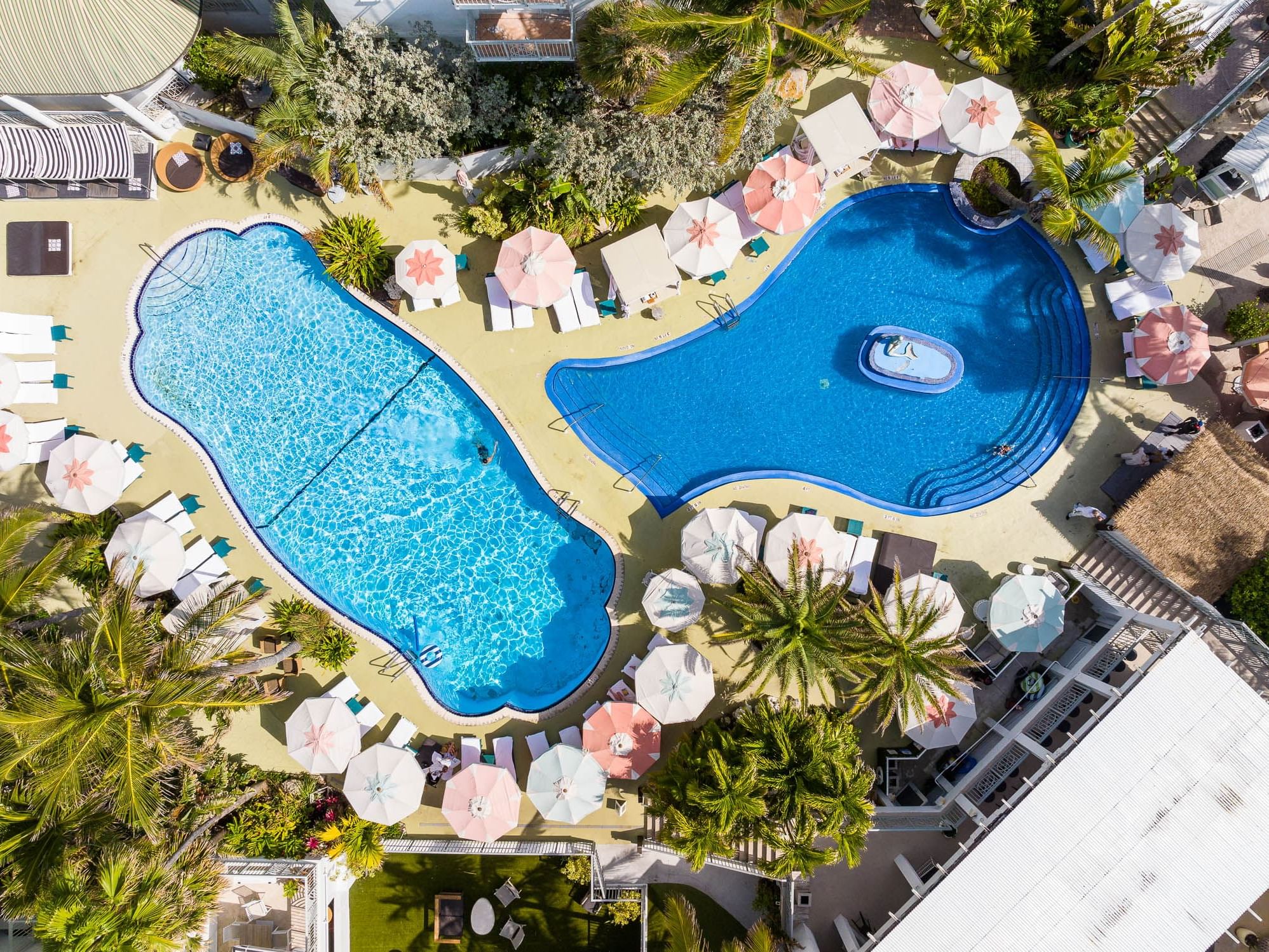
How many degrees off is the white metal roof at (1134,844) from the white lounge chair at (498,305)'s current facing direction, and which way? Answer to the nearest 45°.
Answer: approximately 45° to its left

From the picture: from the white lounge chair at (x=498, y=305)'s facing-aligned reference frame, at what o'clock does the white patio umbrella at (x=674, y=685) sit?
The white patio umbrella is roughly at 10 o'clock from the white lounge chair.

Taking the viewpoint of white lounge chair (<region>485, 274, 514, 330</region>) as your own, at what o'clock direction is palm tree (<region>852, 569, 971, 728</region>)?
The palm tree is roughly at 10 o'clock from the white lounge chair.

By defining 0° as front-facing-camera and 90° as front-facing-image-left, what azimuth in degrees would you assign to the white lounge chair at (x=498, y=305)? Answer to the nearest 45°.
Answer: approximately 0°
